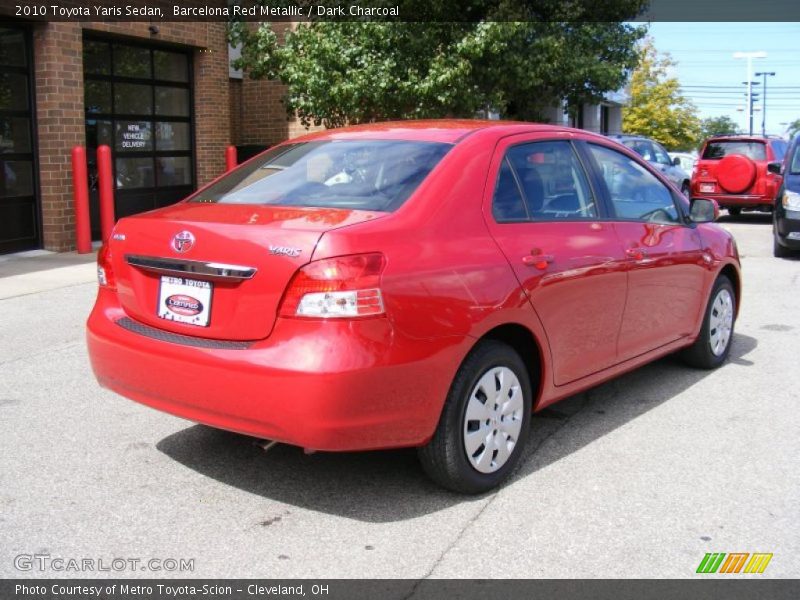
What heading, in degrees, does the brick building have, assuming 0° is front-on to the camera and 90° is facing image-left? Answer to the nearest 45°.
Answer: approximately 315°

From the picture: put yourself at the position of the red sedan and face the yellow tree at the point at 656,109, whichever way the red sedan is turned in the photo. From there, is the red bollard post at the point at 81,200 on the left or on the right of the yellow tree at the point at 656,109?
left

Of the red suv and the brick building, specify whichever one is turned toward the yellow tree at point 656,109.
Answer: the red suv

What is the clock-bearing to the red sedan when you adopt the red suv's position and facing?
The red sedan is roughly at 6 o'clock from the red suv.

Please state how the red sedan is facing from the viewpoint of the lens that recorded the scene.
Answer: facing away from the viewer and to the right of the viewer

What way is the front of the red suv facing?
away from the camera

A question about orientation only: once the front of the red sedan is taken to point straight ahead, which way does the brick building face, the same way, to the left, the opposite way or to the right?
to the right

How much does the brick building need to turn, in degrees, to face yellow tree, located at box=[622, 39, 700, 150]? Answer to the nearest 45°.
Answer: approximately 90° to its left

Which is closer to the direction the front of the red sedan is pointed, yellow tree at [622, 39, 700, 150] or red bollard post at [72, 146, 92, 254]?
the yellow tree

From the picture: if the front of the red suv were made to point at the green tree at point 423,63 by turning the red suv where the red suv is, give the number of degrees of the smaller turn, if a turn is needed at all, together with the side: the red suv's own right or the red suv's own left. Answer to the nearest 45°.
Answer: approximately 135° to the red suv's own left

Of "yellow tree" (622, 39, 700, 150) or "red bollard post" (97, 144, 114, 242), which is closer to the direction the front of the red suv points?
the yellow tree

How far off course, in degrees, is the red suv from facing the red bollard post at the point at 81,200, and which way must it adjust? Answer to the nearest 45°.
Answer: approximately 135° to its left

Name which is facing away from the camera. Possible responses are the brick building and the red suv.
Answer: the red suv

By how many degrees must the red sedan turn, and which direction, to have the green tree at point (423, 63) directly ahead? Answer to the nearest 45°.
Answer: approximately 45° to its left

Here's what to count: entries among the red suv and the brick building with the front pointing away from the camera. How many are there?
1
